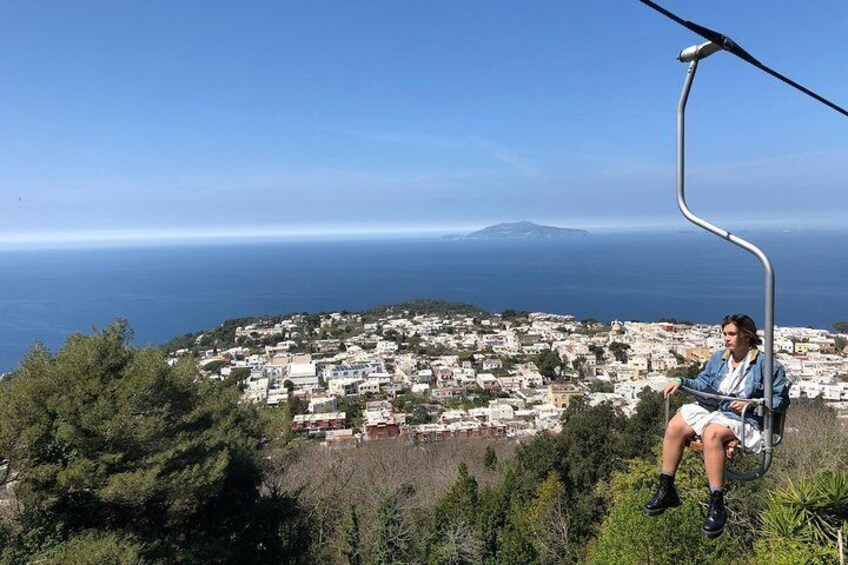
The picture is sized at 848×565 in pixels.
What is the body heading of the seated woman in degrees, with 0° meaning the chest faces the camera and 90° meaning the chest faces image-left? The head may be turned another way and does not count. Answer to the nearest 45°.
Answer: approximately 45°

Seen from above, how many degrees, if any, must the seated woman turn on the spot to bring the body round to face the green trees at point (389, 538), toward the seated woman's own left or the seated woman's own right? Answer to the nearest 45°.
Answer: approximately 90° to the seated woman's own right
